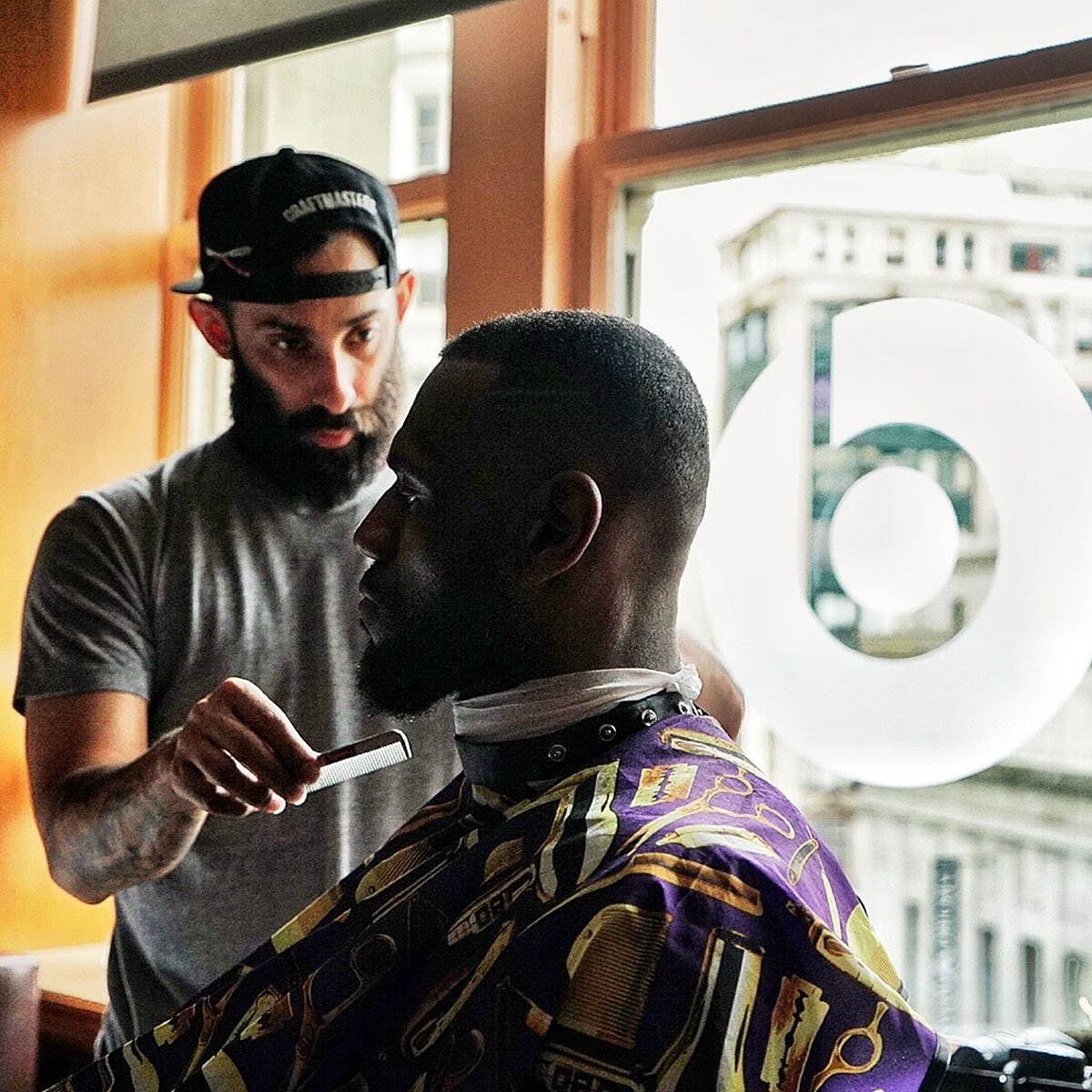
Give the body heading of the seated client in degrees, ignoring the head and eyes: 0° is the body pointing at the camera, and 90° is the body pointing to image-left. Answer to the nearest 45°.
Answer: approximately 90°

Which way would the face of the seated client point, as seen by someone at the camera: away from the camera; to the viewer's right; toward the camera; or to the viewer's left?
to the viewer's left

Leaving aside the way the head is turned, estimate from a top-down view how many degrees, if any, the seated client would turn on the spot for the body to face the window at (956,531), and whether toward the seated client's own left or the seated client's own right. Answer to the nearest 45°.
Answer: approximately 135° to the seated client's own right

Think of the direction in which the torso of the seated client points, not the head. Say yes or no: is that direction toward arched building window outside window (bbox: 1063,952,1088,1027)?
no
